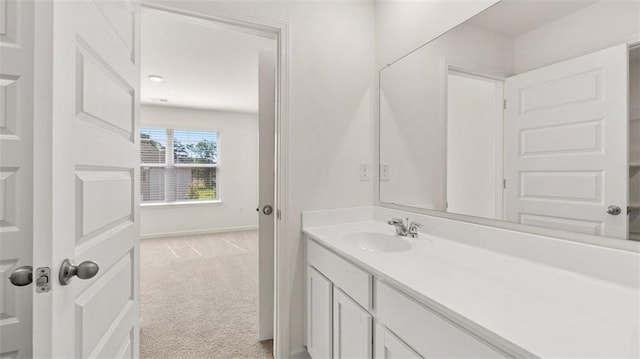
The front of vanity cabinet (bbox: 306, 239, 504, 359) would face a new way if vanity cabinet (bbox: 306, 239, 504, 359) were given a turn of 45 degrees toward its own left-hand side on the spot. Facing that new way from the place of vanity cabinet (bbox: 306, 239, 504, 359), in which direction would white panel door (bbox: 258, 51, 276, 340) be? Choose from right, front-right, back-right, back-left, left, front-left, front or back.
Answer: back-right

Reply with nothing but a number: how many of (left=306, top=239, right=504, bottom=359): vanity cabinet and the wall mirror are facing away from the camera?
0

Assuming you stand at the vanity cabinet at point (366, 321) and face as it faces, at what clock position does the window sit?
The window is roughly at 3 o'clock from the vanity cabinet.

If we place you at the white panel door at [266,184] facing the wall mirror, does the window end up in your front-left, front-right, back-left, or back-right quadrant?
back-left

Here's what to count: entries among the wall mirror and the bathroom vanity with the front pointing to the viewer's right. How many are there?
0

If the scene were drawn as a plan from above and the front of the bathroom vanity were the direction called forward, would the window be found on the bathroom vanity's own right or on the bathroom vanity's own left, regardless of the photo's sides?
on the bathroom vanity's own right

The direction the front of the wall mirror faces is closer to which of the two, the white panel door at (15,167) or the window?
the white panel door

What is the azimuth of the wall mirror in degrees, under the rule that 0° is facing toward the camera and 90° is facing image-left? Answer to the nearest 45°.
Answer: approximately 45°

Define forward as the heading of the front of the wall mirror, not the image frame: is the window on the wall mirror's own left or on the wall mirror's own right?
on the wall mirror's own right
